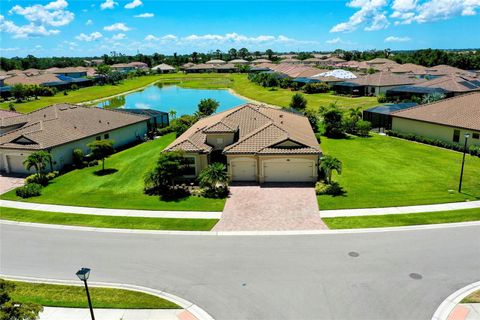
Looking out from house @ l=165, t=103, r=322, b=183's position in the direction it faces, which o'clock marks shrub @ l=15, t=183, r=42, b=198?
The shrub is roughly at 3 o'clock from the house.

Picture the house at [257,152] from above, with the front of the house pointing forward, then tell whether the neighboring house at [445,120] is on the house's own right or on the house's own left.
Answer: on the house's own left

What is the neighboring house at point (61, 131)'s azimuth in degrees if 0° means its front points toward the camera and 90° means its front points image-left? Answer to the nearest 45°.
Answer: approximately 45°

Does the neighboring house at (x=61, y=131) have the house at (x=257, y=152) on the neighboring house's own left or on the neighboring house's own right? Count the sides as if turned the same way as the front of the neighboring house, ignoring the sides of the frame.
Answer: on the neighboring house's own left

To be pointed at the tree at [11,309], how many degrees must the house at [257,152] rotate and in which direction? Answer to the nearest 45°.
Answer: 0° — it already faces it

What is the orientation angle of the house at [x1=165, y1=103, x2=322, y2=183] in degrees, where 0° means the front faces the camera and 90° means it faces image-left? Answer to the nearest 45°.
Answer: approximately 0°

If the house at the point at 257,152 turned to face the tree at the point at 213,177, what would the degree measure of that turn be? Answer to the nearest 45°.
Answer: approximately 45° to its right

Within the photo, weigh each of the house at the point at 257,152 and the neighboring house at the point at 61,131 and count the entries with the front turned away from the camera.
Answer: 0

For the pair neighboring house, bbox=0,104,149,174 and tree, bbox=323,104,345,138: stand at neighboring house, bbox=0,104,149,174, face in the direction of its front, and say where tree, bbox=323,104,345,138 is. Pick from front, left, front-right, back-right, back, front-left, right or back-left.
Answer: back-left

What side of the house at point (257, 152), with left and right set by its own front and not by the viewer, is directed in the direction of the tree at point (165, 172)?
right
